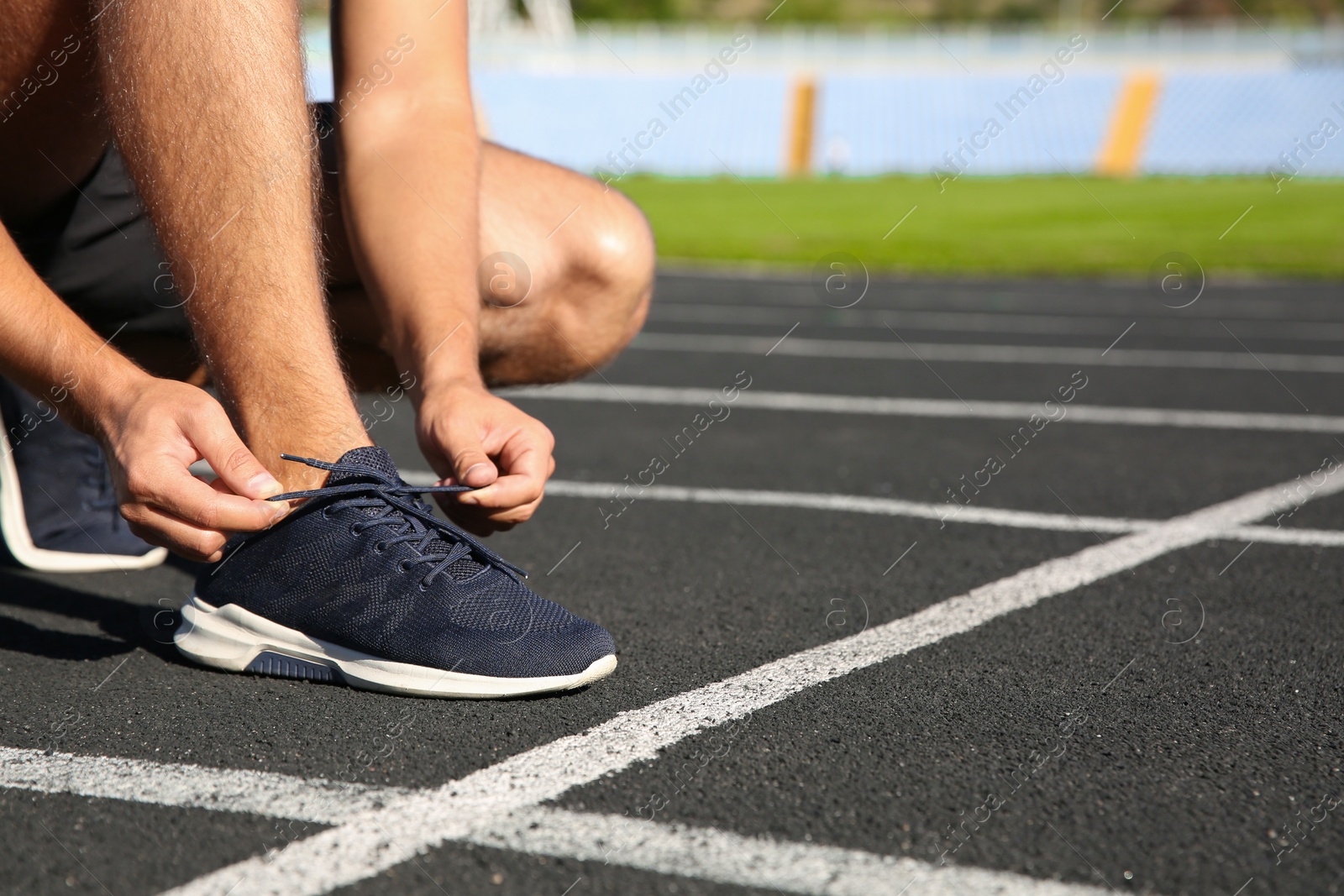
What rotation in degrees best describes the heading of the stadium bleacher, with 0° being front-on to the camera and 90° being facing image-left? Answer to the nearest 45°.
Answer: approximately 0°
